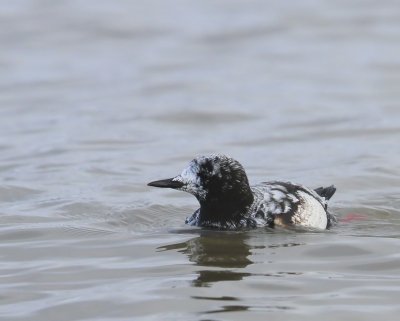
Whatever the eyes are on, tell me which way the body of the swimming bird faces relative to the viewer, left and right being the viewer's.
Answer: facing to the left of the viewer
